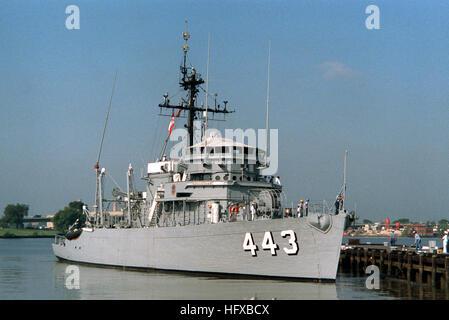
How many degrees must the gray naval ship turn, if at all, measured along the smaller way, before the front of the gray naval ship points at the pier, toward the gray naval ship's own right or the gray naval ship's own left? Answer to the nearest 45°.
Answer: approximately 45° to the gray naval ship's own left

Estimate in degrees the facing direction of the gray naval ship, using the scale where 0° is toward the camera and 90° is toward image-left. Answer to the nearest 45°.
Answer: approximately 315°
